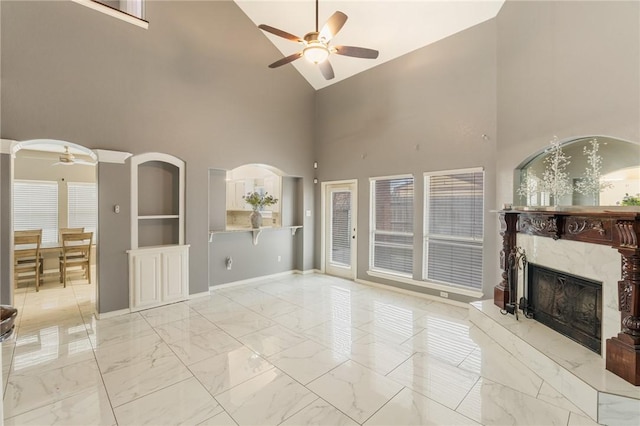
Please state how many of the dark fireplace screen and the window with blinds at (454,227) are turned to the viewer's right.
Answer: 0

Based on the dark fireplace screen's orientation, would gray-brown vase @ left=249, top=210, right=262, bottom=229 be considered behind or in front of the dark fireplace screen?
in front

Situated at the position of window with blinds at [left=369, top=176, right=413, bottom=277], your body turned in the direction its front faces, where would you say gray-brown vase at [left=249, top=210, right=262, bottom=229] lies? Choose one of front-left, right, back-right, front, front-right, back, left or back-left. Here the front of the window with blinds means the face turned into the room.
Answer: front-right

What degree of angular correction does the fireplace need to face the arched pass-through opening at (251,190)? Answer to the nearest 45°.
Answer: approximately 45° to its right

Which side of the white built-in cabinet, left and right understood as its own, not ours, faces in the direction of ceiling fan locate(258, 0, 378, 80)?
front

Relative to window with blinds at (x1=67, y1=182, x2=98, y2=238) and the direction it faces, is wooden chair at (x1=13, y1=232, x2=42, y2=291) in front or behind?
in front

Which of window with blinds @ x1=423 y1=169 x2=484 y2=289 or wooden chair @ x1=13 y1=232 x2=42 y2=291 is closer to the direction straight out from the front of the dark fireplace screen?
the wooden chair

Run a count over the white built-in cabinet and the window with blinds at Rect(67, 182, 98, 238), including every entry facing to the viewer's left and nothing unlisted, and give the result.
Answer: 0

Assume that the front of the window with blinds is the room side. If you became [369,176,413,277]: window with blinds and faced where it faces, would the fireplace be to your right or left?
on your left

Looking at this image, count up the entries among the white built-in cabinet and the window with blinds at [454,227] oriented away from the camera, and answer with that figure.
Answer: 0

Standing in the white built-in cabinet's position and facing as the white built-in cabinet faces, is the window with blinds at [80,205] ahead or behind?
behind

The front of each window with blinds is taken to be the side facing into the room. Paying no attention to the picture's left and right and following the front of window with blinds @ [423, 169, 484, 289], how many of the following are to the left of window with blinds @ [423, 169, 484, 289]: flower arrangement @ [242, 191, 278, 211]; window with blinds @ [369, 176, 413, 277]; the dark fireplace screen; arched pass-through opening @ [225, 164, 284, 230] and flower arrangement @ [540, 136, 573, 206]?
2

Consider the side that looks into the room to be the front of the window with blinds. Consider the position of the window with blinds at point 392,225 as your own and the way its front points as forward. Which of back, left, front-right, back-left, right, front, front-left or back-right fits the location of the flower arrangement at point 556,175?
left

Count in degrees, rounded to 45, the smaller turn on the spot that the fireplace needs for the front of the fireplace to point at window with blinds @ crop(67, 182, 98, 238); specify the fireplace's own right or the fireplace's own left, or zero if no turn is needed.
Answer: approximately 45° to the fireplace's own right
